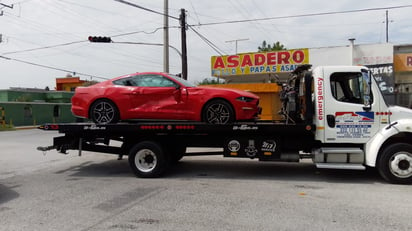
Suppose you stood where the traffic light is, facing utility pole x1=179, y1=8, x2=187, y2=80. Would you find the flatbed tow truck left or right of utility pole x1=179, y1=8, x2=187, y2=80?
right

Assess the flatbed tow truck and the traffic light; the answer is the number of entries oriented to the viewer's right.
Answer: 1

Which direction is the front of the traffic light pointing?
toward the camera

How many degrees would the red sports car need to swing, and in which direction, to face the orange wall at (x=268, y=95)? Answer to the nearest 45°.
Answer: approximately 45° to its left

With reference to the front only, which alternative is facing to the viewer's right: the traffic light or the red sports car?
the red sports car

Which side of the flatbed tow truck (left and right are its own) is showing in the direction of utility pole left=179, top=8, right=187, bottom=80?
left

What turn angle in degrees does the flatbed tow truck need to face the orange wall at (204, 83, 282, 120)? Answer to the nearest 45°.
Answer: approximately 90° to its left

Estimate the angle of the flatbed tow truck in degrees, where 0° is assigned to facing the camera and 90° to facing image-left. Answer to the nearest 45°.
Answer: approximately 270°

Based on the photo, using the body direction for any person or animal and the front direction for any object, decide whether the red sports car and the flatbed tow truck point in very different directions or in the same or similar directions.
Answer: same or similar directions

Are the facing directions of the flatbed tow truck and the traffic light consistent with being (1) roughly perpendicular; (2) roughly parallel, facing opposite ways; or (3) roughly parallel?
roughly perpendicular

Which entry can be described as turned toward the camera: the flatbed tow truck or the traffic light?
the traffic light

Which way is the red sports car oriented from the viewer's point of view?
to the viewer's right

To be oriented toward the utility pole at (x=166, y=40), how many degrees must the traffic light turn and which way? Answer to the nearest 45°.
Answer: approximately 45° to its left

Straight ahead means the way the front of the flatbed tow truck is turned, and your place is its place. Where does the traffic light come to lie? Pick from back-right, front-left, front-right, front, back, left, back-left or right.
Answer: back-left

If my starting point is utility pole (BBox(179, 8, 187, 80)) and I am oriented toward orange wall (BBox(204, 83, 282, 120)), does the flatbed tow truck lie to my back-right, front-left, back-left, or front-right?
front-right

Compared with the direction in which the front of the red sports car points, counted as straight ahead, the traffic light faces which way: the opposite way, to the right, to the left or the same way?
to the right

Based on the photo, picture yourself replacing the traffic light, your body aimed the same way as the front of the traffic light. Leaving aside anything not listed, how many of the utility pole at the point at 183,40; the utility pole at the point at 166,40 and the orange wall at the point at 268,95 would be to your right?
0

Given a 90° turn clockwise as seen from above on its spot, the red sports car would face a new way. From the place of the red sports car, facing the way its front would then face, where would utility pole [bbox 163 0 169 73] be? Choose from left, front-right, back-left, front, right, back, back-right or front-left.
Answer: back
